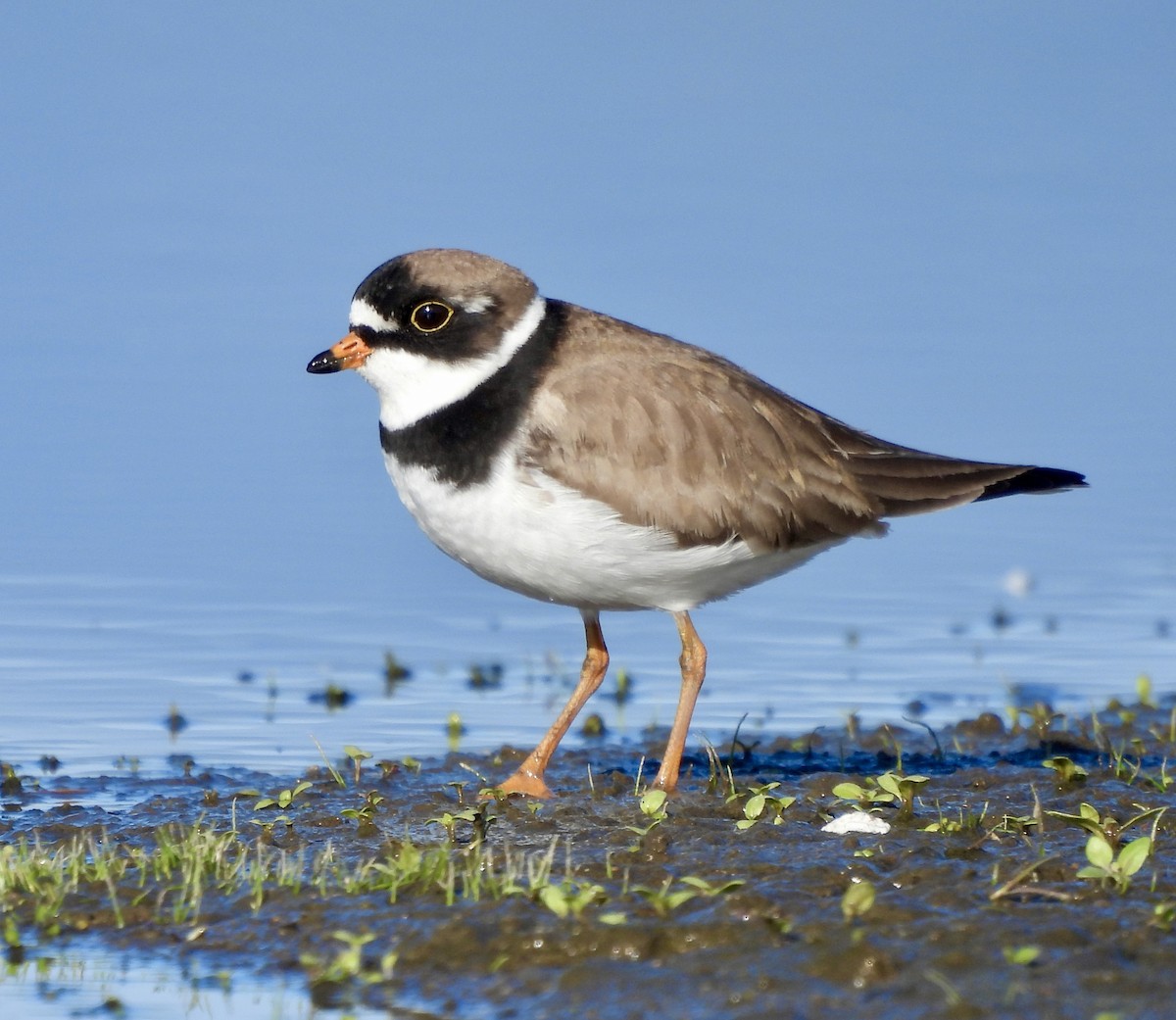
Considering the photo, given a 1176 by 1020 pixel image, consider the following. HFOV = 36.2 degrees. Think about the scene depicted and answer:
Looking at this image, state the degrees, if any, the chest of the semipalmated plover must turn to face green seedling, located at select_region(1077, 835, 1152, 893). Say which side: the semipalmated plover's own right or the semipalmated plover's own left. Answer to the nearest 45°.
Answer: approximately 135° to the semipalmated plover's own left

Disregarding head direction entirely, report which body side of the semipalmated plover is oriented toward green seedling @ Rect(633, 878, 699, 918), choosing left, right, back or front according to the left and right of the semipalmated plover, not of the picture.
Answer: left

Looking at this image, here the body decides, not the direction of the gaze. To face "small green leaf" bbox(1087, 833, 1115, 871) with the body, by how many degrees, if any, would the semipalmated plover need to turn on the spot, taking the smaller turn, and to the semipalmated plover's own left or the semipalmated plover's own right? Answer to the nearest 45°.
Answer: approximately 135° to the semipalmated plover's own left

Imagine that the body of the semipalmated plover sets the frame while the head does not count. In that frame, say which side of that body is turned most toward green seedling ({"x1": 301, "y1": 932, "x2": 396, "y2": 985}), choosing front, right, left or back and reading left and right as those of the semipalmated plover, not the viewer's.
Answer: left

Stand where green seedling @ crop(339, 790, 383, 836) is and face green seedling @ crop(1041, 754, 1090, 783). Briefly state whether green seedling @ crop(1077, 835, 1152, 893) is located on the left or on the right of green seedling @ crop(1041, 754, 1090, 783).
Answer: right

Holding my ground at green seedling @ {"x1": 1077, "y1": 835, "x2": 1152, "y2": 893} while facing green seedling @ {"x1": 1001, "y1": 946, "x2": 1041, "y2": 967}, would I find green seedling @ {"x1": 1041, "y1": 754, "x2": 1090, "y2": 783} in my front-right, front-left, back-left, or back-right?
back-right

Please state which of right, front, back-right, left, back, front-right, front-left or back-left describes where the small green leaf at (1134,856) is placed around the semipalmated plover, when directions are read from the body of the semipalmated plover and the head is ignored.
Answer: back-left

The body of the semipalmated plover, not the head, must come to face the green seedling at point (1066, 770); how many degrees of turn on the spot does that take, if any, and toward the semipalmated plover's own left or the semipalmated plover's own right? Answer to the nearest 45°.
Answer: approximately 180°

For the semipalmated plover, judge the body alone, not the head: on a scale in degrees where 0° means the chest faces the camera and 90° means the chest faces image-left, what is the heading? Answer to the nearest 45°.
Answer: approximately 90°

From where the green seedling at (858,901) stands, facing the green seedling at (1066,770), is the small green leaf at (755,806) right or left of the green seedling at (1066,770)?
left

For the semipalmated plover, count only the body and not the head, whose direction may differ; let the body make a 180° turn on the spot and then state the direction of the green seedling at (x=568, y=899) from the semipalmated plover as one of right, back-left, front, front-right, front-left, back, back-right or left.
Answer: right

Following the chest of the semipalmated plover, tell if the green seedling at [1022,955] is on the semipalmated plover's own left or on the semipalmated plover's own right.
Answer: on the semipalmated plover's own left
